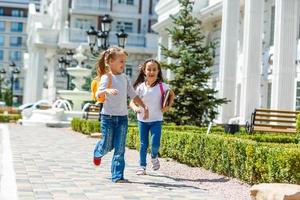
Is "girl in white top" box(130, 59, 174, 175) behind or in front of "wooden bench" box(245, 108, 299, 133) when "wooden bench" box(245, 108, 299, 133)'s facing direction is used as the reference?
in front

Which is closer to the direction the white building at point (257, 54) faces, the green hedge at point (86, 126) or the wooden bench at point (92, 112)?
the green hedge

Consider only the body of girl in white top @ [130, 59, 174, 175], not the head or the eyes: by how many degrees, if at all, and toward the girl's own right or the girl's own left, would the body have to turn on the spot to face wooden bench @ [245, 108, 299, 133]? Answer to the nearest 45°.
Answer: approximately 135° to the girl's own left

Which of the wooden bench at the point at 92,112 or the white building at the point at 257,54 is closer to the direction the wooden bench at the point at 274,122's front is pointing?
the wooden bench

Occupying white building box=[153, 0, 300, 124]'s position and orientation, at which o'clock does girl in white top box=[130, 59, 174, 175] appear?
The girl in white top is roughly at 11 o'clock from the white building.

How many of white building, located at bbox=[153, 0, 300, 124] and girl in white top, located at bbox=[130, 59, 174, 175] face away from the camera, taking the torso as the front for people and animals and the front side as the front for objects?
0

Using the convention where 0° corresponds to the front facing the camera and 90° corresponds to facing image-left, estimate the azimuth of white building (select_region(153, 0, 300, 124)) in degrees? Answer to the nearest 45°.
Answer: approximately 45°

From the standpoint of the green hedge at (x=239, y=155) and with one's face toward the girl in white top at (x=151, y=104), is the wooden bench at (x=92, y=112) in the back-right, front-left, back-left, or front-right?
front-right

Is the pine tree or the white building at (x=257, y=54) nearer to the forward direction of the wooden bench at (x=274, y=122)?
the pine tree

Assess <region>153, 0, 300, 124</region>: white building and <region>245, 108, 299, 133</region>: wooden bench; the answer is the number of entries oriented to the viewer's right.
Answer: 0

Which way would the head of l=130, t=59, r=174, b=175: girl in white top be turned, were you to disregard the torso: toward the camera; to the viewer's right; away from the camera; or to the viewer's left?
toward the camera

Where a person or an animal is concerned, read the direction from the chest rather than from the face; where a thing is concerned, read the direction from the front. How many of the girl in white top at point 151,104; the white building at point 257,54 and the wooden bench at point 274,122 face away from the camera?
0

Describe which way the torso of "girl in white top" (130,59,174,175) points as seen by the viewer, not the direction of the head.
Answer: toward the camera

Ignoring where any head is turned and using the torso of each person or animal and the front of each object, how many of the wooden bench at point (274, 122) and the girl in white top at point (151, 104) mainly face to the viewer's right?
0

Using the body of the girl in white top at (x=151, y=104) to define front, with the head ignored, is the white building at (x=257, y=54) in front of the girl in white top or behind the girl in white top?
behind
